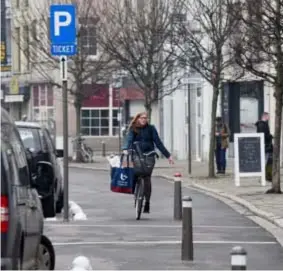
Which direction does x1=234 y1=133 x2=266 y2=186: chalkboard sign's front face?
toward the camera

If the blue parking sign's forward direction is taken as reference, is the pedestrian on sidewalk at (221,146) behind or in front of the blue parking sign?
behind

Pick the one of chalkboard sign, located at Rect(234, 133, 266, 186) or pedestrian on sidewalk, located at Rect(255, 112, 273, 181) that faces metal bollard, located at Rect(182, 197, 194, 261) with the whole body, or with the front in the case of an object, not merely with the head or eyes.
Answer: the chalkboard sign

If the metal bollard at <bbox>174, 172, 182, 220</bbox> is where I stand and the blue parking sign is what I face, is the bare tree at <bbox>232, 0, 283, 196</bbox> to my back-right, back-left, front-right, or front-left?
back-right

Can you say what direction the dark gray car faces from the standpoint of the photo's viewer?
facing away from the viewer and to the right of the viewer

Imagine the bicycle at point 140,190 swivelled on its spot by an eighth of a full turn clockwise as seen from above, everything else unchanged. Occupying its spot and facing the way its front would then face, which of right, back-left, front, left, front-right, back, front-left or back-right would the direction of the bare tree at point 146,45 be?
back-right

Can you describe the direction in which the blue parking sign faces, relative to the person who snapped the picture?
facing the viewer
